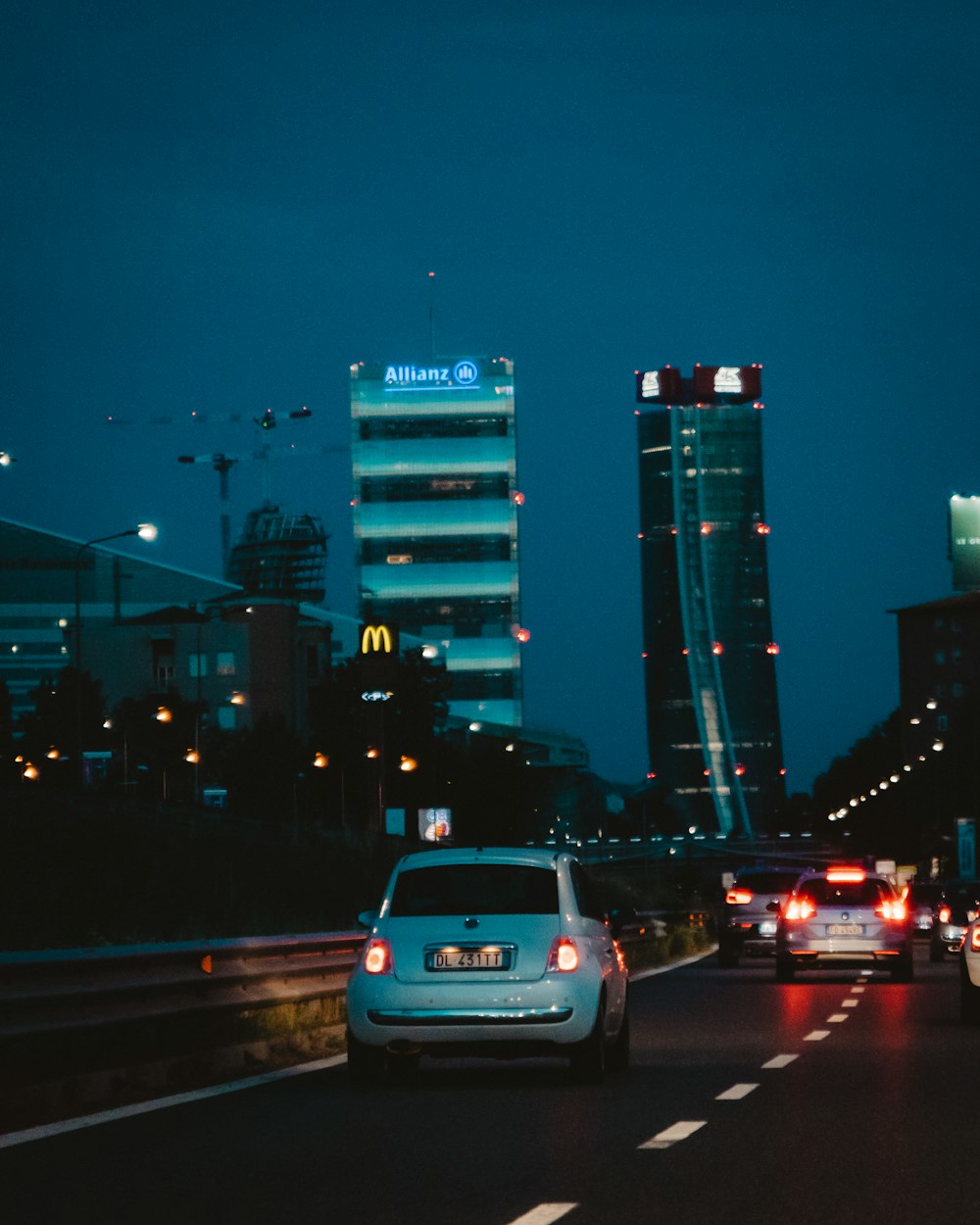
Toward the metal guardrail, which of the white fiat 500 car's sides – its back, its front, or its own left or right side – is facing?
left

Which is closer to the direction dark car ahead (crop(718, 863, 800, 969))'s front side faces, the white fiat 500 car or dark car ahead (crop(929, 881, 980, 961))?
the dark car ahead

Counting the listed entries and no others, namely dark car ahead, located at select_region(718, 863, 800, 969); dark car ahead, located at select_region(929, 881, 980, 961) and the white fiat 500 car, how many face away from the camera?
3

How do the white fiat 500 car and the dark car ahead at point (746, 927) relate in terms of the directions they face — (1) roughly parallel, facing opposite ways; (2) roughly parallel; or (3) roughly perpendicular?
roughly parallel

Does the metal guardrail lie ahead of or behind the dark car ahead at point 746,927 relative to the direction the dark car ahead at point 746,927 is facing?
behind

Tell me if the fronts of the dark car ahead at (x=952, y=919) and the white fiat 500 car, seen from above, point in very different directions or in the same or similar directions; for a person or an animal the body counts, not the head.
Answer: same or similar directions

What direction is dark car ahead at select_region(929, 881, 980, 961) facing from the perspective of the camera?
away from the camera

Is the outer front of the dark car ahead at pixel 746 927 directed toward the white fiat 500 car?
no

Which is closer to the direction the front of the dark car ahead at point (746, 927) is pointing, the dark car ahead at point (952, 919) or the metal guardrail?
the dark car ahead

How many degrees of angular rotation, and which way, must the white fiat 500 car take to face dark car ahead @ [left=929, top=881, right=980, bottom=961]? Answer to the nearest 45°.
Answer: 0° — it already faces it

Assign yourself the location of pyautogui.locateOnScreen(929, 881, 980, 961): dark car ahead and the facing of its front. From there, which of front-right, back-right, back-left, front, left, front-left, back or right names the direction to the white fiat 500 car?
back

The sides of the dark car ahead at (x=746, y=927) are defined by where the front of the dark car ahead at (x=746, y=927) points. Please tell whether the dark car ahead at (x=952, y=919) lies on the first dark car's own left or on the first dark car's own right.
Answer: on the first dark car's own right

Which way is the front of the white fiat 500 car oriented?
away from the camera

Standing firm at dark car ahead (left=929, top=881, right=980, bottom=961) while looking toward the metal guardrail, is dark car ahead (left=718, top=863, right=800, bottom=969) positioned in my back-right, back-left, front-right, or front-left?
front-right

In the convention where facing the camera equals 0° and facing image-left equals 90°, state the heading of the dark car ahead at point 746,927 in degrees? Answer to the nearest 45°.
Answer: approximately 180°
